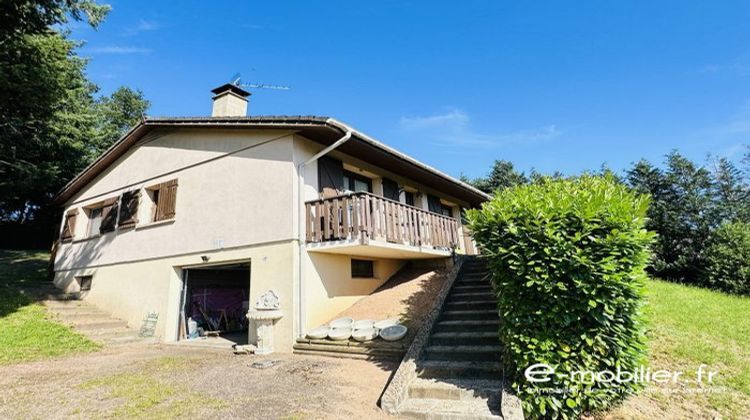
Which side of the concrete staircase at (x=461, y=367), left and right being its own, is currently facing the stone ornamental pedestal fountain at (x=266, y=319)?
right

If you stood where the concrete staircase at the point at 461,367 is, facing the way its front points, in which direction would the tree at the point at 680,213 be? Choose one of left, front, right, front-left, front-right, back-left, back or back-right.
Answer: back-left

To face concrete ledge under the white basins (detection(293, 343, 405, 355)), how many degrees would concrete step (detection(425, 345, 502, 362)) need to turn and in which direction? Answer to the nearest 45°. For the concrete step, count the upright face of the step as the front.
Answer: approximately 90° to its right

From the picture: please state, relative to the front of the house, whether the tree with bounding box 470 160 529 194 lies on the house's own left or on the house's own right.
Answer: on the house's own left

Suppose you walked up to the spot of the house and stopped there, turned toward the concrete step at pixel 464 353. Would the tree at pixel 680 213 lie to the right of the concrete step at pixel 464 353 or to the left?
left

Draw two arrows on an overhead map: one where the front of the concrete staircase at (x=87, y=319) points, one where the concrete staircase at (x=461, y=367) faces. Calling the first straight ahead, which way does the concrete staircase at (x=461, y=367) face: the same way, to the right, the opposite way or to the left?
to the right

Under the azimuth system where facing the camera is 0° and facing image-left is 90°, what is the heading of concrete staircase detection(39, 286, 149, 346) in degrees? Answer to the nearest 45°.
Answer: approximately 315°
